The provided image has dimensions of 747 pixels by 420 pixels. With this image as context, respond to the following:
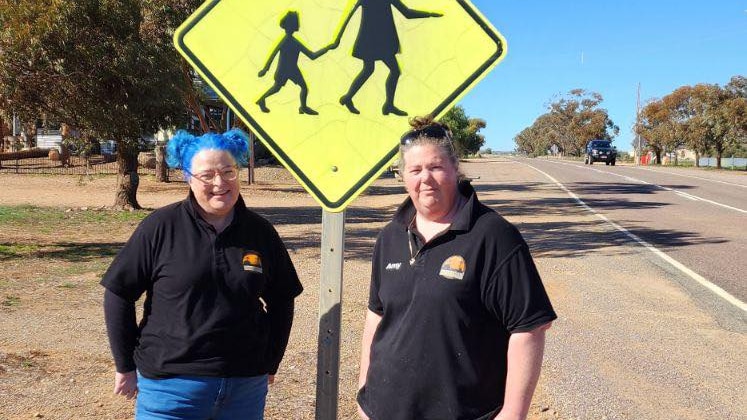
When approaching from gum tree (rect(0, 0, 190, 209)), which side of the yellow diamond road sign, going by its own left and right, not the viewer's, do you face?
back

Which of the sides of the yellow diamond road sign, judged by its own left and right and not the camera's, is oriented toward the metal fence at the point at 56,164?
back

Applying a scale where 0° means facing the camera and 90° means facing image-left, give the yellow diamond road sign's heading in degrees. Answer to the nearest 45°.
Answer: approximately 0°
